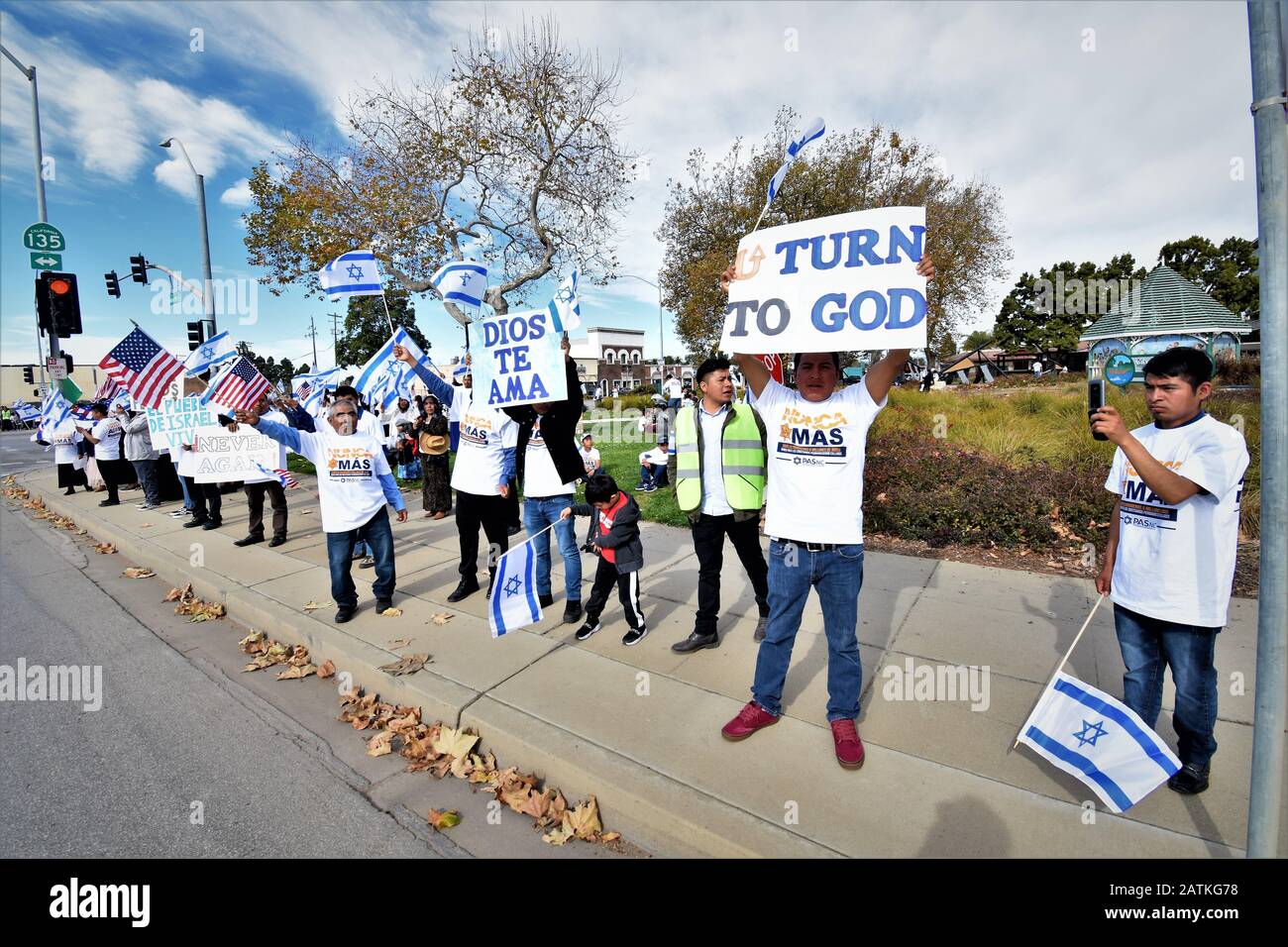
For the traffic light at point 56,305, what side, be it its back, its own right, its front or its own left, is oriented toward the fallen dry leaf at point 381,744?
front

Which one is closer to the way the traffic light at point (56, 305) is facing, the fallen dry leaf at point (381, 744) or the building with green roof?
the fallen dry leaf

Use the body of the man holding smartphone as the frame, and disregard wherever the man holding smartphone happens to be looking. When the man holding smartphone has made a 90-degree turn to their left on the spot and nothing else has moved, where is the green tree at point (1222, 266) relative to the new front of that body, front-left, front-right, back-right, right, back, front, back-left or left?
back-left

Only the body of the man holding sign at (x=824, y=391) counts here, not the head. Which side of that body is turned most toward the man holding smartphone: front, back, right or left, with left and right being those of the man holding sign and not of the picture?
left

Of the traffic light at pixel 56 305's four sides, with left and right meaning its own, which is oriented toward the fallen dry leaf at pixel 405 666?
front

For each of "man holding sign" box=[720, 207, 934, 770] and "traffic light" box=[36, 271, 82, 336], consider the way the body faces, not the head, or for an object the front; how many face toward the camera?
2

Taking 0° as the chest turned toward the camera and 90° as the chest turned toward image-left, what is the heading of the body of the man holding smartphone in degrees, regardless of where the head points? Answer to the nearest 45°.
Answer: approximately 45°

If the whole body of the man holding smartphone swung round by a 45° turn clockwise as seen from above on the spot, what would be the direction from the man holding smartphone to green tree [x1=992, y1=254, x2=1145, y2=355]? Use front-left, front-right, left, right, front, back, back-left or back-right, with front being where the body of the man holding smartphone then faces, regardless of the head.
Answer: right

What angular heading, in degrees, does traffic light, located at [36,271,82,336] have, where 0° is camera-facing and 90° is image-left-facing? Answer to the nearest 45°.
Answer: approximately 0°
